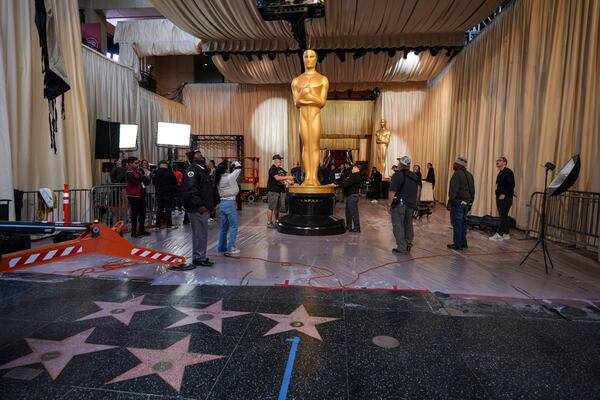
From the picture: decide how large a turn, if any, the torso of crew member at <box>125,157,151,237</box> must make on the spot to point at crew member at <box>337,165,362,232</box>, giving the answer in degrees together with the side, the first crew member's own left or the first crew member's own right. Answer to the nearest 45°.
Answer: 0° — they already face them

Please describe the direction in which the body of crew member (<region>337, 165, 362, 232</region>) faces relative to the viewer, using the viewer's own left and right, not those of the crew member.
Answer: facing to the left of the viewer

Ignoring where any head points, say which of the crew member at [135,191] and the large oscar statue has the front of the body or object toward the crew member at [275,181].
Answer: the crew member at [135,191]

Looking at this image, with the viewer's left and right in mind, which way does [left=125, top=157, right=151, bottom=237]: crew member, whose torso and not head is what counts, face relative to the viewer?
facing to the right of the viewer

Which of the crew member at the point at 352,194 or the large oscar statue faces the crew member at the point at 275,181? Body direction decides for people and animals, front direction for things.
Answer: the crew member at the point at 352,194
